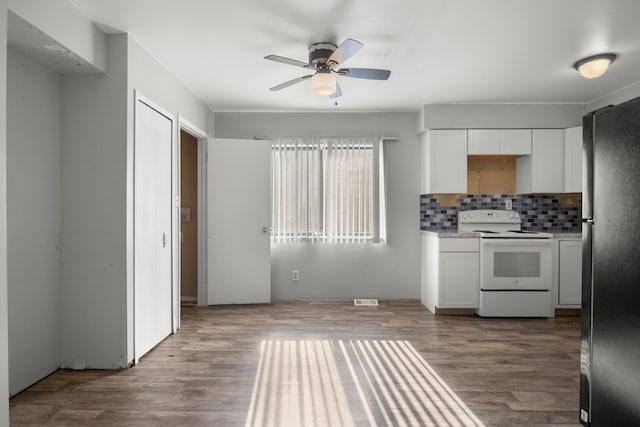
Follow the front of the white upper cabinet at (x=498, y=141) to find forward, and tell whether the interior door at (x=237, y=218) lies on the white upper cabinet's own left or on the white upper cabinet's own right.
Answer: on the white upper cabinet's own right

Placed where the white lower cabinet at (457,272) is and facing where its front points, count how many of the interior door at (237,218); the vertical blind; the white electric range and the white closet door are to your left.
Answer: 1

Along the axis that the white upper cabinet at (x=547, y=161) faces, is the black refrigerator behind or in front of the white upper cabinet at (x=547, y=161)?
in front

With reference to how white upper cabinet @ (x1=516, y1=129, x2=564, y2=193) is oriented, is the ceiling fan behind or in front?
in front

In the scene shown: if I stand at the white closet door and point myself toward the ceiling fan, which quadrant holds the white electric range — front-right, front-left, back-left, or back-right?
front-left

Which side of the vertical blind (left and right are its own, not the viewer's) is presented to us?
front

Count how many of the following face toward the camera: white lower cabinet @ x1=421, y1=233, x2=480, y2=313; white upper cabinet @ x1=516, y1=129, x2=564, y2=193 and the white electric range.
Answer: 3

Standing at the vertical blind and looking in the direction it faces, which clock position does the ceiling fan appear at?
The ceiling fan is roughly at 12 o'clock from the vertical blind.

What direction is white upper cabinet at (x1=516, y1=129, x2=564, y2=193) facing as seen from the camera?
toward the camera

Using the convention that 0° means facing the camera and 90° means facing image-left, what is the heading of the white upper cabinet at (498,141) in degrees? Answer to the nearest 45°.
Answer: approximately 0°

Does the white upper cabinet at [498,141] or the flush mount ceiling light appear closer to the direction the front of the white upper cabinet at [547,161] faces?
the flush mount ceiling light

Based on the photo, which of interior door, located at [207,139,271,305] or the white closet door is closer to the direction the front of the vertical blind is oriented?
the white closet door

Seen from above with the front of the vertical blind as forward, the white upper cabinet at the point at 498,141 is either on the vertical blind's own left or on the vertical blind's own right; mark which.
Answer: on the vertical blind's own left
